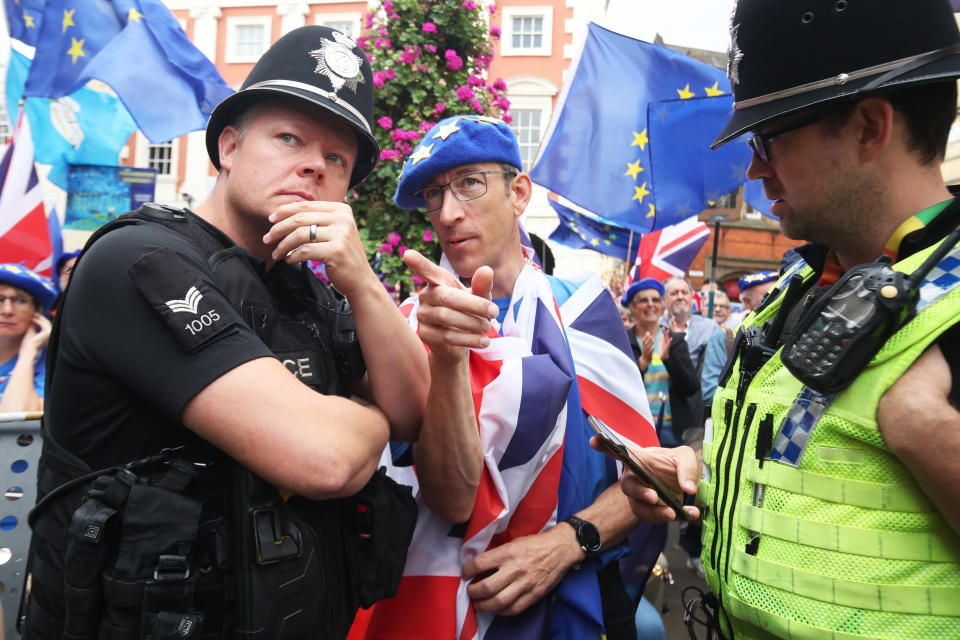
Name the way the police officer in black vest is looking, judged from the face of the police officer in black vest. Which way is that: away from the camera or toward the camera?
toward the camera

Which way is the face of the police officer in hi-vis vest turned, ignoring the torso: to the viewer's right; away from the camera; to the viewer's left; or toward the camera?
to the viewer's left

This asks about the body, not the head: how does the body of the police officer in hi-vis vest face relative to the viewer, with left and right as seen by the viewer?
facing the viewer and to the left of the viewer

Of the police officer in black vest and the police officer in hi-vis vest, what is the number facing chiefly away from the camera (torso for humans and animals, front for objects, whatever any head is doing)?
0

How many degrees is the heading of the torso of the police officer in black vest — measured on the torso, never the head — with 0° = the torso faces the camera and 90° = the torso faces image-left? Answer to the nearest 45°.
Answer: approximately 315°

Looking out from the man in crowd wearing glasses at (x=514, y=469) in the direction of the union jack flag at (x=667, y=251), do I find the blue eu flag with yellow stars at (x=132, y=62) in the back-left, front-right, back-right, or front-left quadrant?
front-left
